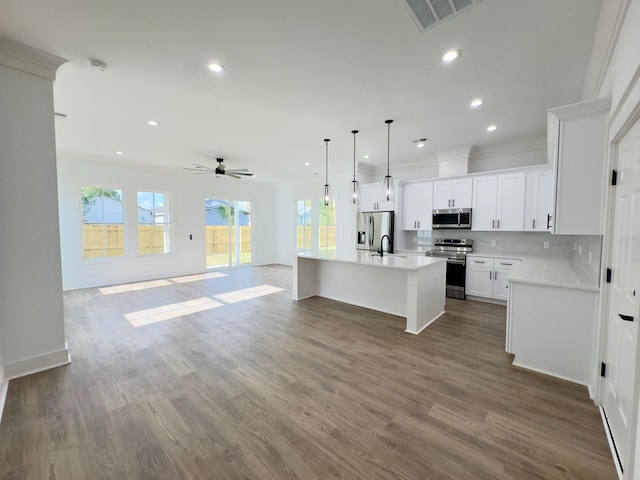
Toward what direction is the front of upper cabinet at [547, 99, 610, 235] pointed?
to the viewer's left

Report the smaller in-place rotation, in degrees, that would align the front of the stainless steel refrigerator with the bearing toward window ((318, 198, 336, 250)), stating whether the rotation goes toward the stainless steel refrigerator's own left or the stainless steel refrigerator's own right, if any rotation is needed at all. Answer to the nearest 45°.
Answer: approximately 90° to the stainless steel refrigerator's own right

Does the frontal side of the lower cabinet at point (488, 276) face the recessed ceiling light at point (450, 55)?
yes

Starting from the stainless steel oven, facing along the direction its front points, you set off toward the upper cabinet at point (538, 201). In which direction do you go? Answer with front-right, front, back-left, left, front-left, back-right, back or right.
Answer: left

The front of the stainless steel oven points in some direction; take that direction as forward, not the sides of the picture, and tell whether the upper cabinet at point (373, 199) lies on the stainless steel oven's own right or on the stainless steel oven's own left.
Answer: on the stainless steel oven's own right

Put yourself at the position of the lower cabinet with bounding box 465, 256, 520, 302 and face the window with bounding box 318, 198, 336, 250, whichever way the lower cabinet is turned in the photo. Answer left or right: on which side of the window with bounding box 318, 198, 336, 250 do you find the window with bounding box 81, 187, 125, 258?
left

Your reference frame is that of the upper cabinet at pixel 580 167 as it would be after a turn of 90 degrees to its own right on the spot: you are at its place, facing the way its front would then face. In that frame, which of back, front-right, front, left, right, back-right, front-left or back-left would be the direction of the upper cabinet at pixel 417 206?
front-left

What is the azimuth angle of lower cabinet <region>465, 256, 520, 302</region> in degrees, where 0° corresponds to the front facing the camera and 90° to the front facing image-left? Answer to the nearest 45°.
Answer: approximately 0°
